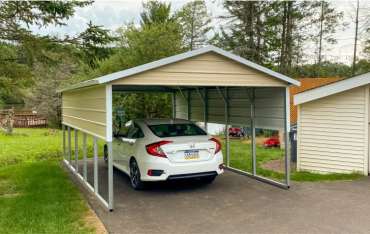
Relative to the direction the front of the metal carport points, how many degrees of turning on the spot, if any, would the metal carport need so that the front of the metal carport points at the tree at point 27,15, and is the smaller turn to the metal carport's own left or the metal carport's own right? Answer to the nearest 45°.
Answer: approximately 135° to the metal carport's own right

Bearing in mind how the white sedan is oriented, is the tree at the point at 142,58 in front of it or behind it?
in front

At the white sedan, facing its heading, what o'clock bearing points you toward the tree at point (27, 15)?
The tree is roughly at 11 o'clock from the white sedan.

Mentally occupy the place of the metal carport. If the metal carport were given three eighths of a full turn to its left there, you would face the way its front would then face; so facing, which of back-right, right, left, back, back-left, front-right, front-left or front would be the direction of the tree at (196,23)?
front

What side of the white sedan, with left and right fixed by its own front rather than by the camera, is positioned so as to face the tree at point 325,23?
right

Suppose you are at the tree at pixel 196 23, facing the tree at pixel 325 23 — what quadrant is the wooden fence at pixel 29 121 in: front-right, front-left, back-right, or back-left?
back-right

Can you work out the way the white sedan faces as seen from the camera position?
facing away from the viewer and to the left of the viewer

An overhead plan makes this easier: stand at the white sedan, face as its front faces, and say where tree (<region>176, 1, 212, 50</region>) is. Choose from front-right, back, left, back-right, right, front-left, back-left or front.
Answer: front-right

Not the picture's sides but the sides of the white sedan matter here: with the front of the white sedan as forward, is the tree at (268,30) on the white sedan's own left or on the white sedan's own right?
on the white sedan's own right
